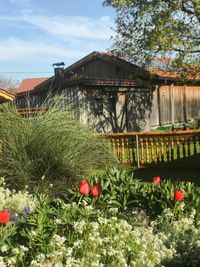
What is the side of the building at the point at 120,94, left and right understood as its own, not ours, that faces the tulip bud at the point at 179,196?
front

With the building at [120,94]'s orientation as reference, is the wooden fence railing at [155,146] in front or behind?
in front

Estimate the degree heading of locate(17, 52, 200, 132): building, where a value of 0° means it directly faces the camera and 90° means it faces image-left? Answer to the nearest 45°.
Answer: approximately 0°

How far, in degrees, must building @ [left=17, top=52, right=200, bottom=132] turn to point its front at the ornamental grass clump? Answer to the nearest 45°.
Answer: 0° — it already faces it
